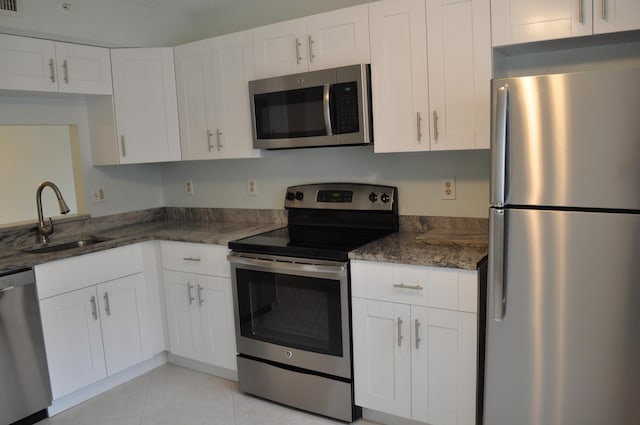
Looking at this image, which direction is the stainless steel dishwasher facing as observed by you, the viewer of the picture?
facing the viewer and to the right of the viewer

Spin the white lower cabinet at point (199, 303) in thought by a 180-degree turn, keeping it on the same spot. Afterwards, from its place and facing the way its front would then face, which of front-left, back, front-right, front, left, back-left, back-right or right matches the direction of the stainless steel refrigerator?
right

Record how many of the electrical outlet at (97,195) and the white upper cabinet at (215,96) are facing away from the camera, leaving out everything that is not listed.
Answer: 0

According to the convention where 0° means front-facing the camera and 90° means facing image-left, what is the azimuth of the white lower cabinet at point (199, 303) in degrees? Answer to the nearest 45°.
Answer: approximately 45°

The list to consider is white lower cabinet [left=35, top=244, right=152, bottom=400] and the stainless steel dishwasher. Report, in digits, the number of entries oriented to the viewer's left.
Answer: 0

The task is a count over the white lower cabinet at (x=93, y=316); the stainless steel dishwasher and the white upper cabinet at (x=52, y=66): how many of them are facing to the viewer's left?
0

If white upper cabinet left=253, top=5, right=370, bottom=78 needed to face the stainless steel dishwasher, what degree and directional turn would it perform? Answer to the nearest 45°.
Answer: approximately 45° to its right

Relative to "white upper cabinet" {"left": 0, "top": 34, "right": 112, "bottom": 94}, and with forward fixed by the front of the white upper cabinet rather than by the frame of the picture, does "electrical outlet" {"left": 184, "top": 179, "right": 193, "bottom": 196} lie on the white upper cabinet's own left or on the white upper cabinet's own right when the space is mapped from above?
on the white upper cabinet's own left
